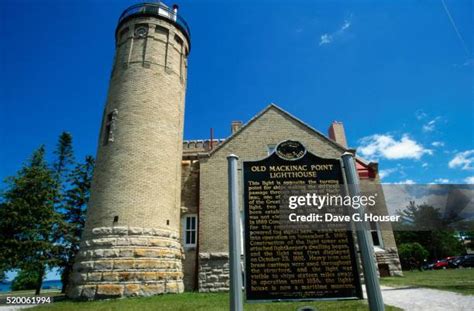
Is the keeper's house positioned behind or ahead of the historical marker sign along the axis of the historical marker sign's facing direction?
behind

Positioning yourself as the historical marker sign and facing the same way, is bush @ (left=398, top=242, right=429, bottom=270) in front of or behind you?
behind

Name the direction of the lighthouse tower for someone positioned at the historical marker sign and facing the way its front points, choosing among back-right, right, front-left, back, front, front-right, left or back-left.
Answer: back-right

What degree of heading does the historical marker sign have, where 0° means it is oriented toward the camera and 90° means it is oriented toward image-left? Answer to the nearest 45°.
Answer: approximately 0°

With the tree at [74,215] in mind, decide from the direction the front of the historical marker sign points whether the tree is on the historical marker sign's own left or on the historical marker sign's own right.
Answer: on the historical marker sign's own right

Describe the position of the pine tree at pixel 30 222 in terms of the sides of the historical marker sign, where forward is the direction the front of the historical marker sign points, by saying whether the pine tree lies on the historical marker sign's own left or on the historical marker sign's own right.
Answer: on the historical marker sign's own right
